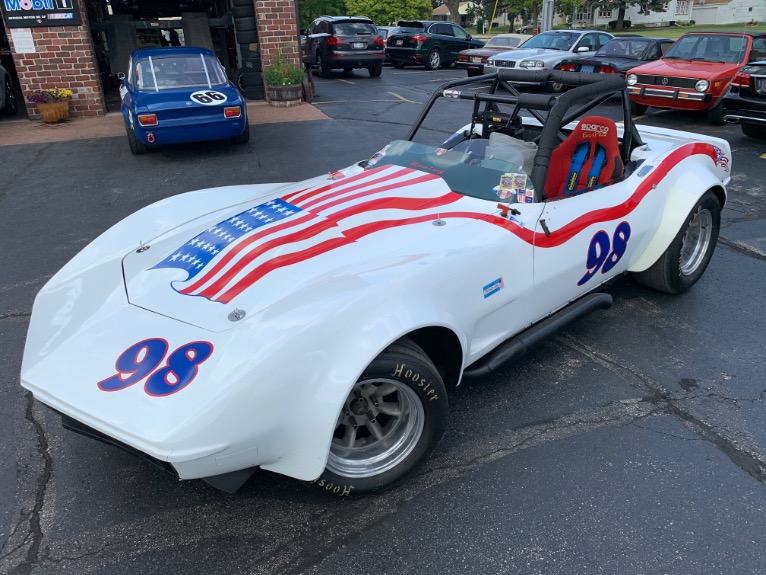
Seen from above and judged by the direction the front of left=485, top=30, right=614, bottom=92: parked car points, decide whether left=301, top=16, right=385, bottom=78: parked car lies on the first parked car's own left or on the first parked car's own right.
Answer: on the first parked car's own right

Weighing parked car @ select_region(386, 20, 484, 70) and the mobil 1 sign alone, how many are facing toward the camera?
1

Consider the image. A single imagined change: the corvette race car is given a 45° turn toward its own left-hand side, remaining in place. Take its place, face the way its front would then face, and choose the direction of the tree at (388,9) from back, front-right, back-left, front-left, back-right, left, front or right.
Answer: back

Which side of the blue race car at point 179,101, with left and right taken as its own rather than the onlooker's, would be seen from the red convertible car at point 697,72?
right

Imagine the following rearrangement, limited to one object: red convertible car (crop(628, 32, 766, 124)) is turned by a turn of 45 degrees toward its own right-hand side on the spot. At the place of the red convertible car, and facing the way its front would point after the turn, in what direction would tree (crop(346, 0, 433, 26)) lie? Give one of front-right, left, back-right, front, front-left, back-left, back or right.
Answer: front-right

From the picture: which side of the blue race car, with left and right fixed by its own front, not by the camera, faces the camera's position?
back

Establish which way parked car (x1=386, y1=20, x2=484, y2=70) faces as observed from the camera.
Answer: facing away from the viewer and to the right of the viewer

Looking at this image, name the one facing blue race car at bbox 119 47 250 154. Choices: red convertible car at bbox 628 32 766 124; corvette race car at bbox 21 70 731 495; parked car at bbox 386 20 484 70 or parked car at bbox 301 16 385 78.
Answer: the red convertible car

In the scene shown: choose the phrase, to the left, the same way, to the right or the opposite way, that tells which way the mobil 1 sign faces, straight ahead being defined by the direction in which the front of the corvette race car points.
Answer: to the left

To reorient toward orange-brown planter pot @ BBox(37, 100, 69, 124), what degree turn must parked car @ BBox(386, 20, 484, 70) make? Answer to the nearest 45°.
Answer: approximately 180°

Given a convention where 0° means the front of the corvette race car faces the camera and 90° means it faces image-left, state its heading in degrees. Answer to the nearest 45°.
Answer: approximately 45°
